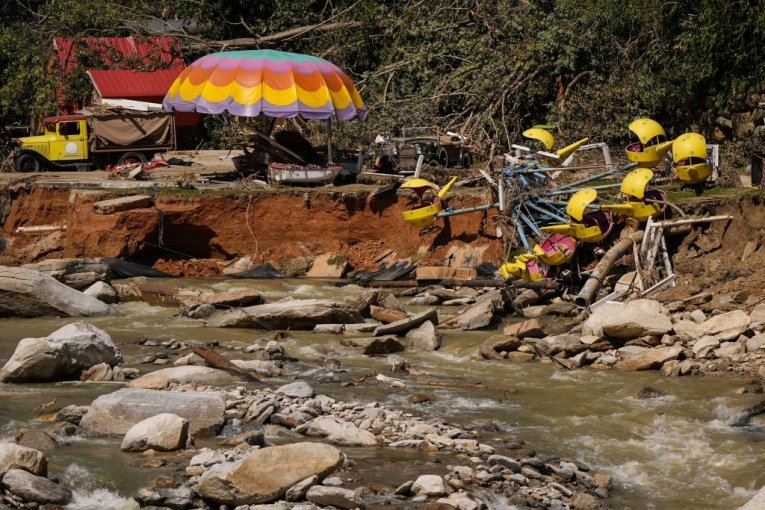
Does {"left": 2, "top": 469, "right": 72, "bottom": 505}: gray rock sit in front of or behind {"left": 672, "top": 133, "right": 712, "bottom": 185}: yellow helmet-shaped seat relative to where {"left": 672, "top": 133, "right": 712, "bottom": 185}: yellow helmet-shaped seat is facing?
in front

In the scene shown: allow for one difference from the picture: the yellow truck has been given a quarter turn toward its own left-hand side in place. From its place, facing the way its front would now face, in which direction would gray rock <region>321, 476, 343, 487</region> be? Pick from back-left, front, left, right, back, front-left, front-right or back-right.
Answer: front

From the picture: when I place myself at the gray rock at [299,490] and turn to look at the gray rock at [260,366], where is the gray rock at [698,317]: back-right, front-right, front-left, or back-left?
front-right

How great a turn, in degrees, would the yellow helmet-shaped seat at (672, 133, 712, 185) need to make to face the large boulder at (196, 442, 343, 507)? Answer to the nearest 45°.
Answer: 0° — it already faces it

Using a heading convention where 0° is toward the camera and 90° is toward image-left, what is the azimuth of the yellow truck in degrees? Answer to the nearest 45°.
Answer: approximately 90°

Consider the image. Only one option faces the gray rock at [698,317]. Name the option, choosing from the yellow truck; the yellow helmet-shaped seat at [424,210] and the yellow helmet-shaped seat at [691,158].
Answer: the yellow helmet-shaped seat at [691,158]

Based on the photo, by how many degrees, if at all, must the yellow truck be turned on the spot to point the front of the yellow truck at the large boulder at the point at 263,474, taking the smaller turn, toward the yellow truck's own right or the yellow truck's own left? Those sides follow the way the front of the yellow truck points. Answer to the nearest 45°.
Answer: approximately 90° to the yellow truck's own left

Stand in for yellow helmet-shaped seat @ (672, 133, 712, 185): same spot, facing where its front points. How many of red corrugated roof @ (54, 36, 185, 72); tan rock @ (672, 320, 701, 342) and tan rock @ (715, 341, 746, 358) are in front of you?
2

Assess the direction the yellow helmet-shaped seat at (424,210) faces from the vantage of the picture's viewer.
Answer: facing to the left of the viewer

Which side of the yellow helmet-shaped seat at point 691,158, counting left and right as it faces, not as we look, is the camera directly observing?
front

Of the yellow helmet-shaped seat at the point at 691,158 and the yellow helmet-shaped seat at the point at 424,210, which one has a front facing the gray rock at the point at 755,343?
the yellow helmet-shaped seat at the point at 691,158

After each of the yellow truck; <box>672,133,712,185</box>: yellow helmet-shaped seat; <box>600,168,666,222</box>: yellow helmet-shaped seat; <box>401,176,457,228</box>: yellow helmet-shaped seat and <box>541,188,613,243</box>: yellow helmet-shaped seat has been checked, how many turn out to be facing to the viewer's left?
2

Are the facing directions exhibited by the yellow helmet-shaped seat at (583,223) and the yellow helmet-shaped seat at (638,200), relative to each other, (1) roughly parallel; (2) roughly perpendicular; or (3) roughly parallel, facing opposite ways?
roughly parallel

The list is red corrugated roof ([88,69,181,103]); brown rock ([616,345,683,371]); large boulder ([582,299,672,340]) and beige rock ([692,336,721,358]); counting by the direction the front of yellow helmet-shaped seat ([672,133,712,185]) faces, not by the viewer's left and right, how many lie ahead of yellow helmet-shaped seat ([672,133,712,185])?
3
